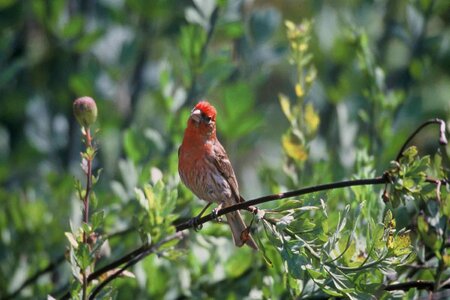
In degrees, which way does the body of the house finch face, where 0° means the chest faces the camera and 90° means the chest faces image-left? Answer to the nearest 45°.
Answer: approximately 45°
